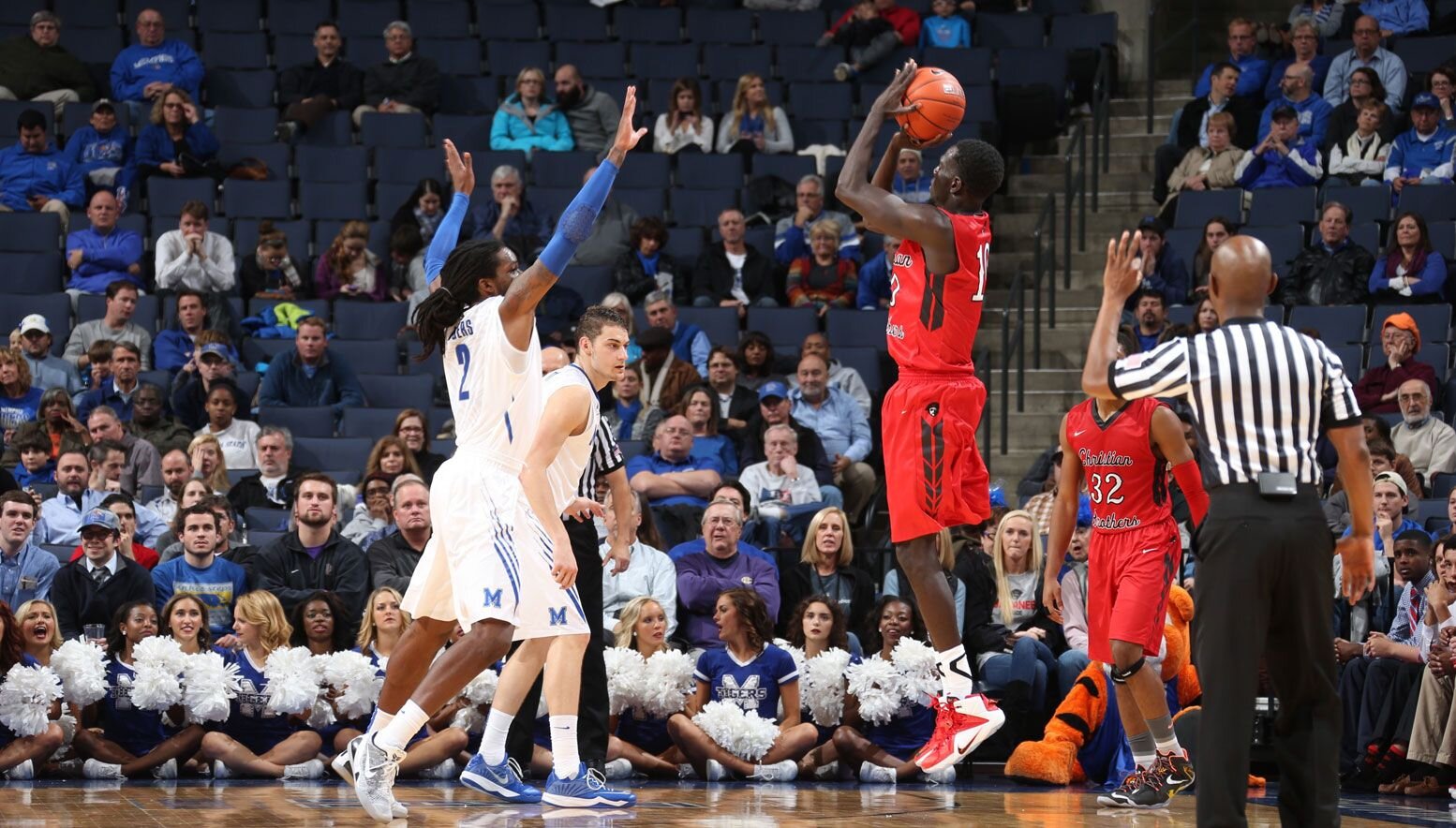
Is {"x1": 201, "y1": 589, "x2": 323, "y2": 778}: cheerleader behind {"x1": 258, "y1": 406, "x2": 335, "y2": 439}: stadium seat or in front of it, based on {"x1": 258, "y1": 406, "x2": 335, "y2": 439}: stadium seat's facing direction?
in front

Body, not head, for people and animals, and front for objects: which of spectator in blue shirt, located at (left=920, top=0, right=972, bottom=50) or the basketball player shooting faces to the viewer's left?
the basketball player shooting

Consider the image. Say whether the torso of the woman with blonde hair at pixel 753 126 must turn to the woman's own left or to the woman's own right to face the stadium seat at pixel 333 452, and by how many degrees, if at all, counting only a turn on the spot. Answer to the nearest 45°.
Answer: approximately 45° to the woman's own right

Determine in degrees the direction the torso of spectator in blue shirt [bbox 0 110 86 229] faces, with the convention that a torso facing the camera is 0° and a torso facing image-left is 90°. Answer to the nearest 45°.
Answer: approximately 0°

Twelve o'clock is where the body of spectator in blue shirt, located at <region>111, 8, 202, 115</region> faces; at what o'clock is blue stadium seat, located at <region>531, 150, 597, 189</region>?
The blue stadium seat is roughly at 10 o'clock from the spectator in blue shirt.

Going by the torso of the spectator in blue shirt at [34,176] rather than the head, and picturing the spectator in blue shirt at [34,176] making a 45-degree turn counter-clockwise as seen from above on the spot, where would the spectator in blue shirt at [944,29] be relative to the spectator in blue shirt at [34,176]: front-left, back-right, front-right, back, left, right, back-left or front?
front-left

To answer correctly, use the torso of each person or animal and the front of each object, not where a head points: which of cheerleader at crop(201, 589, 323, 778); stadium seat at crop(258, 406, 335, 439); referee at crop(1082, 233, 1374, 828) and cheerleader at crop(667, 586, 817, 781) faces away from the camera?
the referee

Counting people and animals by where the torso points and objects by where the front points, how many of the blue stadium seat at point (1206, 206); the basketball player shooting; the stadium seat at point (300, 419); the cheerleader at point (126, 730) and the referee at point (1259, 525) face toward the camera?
3

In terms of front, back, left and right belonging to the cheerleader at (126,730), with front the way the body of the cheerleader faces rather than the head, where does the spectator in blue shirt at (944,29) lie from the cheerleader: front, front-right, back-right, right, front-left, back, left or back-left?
back-left

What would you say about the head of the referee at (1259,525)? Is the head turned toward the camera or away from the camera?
away from the camera

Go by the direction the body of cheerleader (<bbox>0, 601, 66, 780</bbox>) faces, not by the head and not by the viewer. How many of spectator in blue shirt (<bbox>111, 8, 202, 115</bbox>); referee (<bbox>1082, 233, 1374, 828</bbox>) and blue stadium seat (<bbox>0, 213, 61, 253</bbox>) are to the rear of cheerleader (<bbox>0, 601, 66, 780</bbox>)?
2
